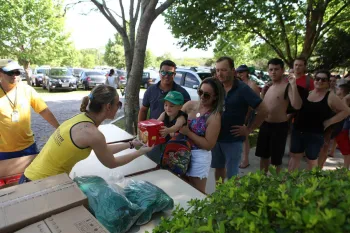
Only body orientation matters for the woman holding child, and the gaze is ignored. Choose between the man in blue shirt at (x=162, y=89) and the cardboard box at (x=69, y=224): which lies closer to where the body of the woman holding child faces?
the cardboard box

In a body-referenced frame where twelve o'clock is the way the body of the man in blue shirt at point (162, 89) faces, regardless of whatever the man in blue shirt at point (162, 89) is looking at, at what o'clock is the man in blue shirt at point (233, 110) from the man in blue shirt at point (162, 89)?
the man in blue shirt at point (233, 110) is roughly at 10 o'clock from the man in blue shirt at point (162, 89).

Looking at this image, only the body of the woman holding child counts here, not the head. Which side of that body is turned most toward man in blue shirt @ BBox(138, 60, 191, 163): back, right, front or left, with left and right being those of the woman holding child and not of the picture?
right

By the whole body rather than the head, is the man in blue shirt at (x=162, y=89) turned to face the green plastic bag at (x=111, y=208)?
yes

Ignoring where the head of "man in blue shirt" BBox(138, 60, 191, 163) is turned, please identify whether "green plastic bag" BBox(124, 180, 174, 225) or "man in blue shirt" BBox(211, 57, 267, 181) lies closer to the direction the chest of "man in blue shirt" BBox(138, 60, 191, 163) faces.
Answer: the green plastic bag
